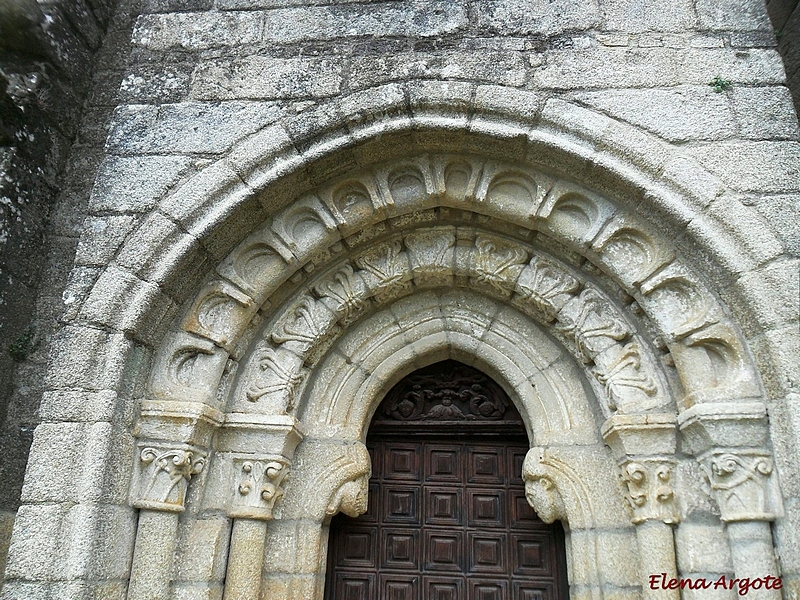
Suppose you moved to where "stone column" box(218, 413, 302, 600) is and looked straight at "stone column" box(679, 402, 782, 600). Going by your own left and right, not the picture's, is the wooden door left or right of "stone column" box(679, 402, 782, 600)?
left

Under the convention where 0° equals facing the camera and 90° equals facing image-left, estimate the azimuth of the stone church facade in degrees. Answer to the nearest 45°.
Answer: approximately 0°
